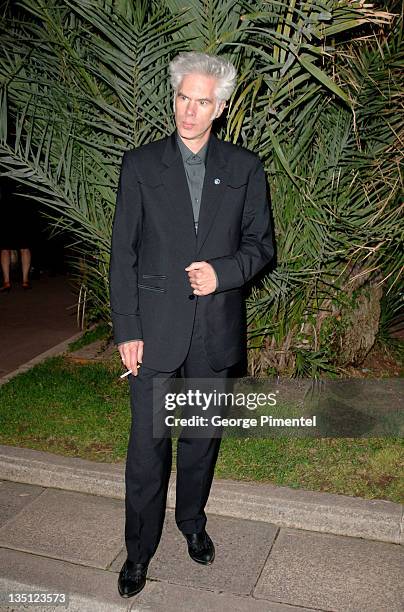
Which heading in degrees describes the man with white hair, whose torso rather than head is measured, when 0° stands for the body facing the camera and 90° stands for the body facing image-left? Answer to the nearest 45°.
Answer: approximately 0°
